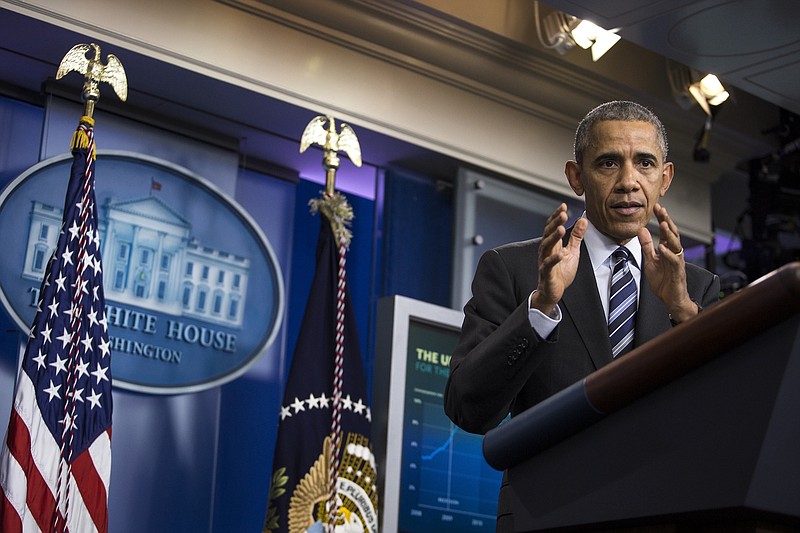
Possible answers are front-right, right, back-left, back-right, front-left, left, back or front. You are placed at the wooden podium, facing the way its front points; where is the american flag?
back

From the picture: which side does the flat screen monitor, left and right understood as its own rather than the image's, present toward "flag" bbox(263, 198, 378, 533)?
right

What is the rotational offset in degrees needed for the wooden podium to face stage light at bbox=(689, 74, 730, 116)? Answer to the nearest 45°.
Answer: approximately 135° to its left

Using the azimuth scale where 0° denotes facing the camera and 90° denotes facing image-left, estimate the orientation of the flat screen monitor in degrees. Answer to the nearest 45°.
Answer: approximately 315°
